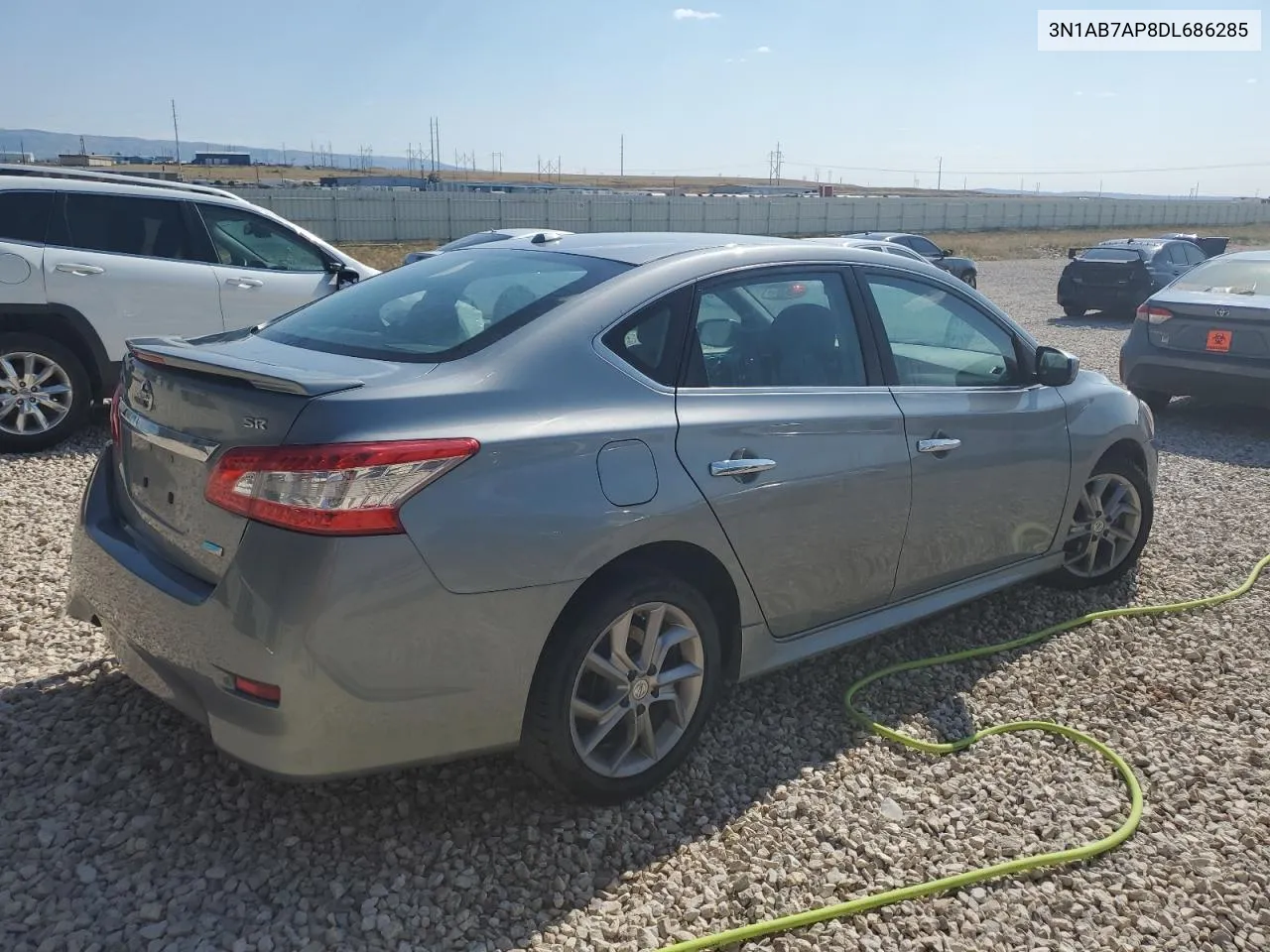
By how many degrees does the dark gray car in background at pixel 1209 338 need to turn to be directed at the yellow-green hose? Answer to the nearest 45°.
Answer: approximately 180°

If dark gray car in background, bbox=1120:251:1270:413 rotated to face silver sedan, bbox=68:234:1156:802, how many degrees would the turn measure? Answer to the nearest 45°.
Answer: approximately 180°

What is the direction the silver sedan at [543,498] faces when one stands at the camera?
facing away from the viewer and to the right of the viewer

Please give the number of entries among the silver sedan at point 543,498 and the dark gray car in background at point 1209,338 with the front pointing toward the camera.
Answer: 0

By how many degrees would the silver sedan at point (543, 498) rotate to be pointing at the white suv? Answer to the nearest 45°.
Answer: approximately 90° to its left

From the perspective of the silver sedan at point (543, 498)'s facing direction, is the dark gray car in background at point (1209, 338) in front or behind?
in front

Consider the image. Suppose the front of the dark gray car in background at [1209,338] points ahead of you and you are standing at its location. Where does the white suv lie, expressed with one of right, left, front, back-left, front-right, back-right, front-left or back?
back-left

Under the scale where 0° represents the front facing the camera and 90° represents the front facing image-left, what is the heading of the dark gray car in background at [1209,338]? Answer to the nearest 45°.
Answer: approximately 180°
